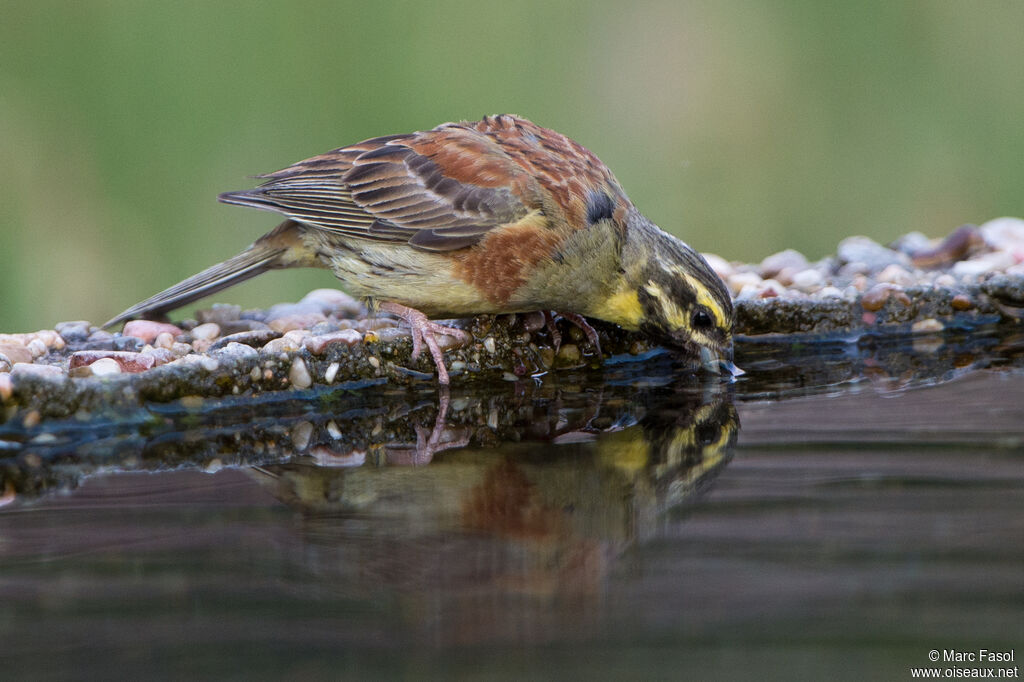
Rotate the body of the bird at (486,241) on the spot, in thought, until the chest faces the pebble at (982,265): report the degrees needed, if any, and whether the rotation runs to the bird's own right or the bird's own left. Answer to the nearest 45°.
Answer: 0° — it already faces it

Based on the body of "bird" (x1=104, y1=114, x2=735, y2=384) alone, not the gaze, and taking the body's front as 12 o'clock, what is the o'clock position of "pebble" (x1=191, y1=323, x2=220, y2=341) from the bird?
The pebble is roughly at 6 o'clock from the bird.

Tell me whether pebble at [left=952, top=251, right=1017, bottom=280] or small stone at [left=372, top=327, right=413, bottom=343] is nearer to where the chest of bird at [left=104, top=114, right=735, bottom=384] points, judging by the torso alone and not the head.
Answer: the pebble

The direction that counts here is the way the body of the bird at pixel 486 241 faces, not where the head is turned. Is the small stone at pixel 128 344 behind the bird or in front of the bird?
behind

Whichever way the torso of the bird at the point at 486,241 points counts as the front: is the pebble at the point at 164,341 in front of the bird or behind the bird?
behind

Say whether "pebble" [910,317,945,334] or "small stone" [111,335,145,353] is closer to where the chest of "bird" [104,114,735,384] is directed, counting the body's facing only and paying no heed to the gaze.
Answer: the pebble

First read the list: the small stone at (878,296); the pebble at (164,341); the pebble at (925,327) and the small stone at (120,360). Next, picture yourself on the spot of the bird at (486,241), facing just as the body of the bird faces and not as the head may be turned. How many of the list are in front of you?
2

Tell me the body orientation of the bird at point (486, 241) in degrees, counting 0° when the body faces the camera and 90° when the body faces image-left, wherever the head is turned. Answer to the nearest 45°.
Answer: approximately 270°

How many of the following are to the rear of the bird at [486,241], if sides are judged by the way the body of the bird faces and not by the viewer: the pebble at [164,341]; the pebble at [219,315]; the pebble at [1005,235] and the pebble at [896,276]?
2

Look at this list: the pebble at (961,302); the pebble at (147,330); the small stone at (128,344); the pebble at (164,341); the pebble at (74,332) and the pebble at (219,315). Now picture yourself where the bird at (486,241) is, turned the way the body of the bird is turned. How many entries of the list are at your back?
5

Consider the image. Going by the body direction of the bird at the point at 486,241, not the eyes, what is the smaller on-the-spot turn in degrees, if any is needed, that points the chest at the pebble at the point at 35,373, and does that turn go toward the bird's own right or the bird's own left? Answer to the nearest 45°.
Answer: approximately 135° to the bird's own right

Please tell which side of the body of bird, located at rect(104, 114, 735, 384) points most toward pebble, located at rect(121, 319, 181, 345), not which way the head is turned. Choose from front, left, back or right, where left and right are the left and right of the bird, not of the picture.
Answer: back
